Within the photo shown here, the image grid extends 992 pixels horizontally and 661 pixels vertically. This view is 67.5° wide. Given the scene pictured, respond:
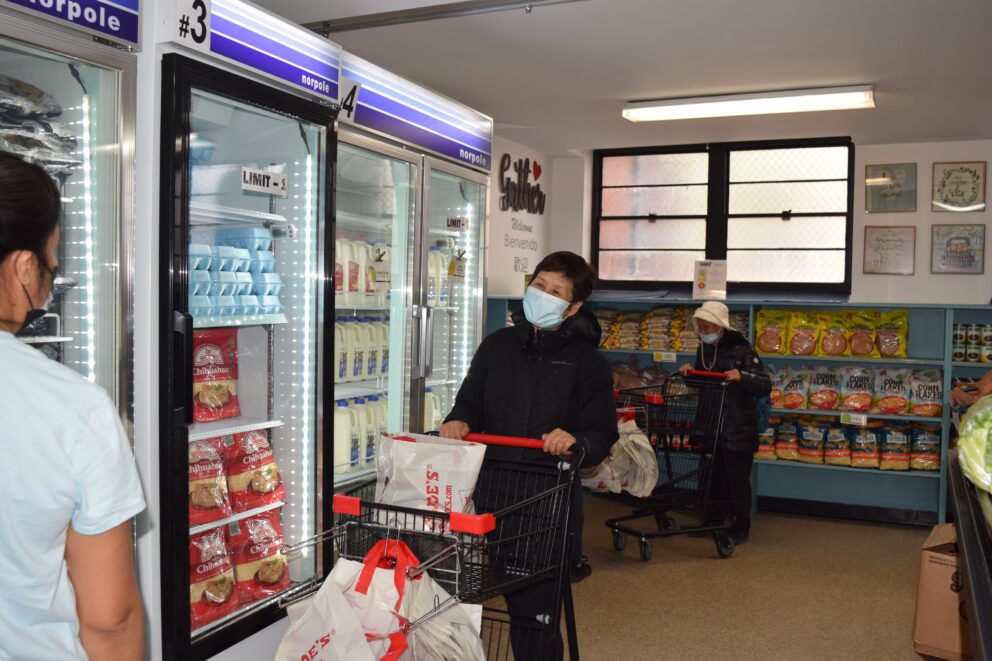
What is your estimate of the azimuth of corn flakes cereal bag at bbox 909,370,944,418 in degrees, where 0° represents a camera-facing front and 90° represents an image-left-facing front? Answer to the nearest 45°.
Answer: approximately 0°

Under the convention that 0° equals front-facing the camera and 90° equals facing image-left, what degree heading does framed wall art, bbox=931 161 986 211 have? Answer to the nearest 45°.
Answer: approximately 0°

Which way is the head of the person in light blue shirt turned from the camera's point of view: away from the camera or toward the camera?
away from the camera

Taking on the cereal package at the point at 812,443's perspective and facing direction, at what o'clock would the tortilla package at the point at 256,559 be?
the tortilla package at the point at 256,559 is roughly at 1 o'clock from the cereal package at the point at 812,443.

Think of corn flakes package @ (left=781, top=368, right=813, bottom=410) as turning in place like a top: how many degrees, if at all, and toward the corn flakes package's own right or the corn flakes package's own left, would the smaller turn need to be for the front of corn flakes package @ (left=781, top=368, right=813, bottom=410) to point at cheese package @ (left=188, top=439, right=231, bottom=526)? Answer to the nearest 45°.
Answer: approximately 45° to the corn flakes package's own right

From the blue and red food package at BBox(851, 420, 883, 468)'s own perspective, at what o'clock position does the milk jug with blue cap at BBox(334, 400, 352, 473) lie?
The milk jug with blue cap is roughly at 1 o'clock from the blue and red food package.
